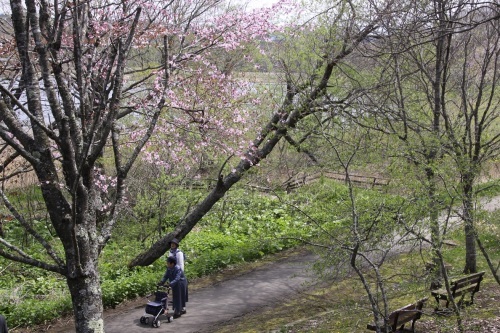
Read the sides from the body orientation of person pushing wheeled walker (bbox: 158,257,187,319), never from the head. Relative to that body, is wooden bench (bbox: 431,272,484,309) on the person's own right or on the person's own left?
on the person's own left

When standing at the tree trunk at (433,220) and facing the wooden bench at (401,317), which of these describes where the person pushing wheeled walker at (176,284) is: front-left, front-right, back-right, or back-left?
front-right

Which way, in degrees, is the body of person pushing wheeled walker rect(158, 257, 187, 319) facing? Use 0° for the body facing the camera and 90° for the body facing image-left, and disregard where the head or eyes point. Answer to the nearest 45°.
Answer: approximately 45°

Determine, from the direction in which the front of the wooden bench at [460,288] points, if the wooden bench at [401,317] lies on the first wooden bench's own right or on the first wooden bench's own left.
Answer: on the first wooden bench's own left

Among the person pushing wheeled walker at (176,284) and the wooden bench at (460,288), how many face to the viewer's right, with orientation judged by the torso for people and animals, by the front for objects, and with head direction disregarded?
0
